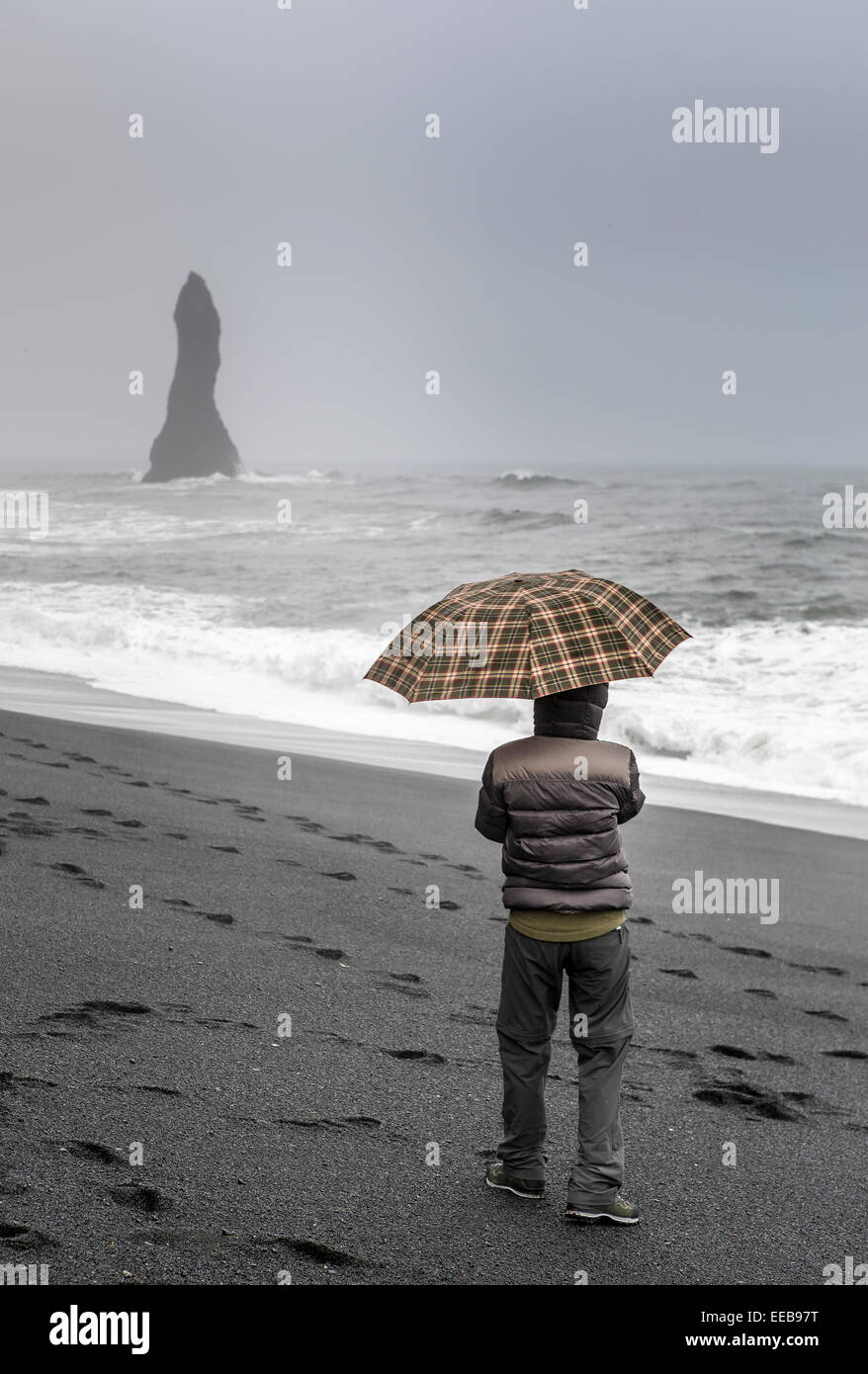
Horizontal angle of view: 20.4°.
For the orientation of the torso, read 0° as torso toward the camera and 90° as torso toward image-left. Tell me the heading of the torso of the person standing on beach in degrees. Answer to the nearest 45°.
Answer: approximately 180°

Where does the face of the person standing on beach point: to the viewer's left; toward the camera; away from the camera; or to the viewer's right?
away from the camera
